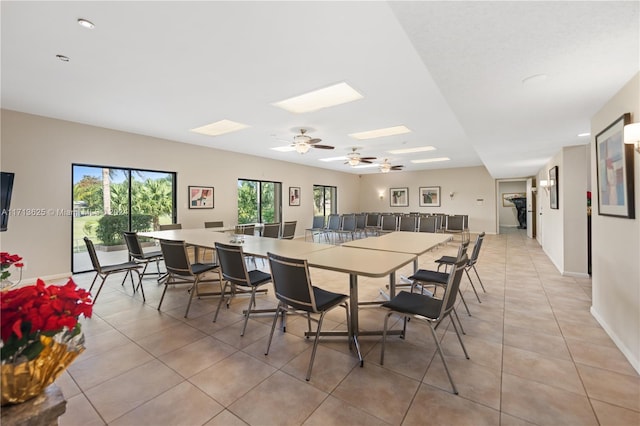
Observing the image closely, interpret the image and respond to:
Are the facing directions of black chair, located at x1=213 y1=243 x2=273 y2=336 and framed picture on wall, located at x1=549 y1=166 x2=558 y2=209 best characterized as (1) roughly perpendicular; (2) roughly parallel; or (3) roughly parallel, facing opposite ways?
roughly perpendicular

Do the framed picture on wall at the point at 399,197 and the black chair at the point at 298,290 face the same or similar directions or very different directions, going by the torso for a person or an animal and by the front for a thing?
very different directions

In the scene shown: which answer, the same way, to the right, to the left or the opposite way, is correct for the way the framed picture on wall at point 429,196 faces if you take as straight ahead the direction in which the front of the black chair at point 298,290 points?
the opposite way

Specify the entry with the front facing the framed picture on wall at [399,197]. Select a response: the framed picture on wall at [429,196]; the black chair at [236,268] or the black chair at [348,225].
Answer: the black chair at [236,268]

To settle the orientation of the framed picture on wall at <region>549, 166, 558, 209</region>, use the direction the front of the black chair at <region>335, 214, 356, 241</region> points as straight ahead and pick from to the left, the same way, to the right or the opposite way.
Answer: to the right

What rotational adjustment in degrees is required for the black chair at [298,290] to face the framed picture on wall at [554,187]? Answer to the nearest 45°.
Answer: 0° — it already faces it

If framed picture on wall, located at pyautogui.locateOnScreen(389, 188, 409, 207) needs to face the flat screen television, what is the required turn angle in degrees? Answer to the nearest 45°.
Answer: approximately 45° to its right

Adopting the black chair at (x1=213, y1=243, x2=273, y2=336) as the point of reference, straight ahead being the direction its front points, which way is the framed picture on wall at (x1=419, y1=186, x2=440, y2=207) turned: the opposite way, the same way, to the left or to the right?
the opposite way

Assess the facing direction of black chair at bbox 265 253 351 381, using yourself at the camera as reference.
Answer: facing away from the viewer and to the right of the viewer

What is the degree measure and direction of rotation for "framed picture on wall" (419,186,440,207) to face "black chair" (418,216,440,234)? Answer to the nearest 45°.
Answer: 0° — it already faces it

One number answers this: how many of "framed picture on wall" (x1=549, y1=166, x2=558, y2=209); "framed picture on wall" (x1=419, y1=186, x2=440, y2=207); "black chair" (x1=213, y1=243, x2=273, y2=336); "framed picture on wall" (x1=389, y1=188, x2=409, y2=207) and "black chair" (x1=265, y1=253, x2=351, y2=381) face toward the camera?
2
